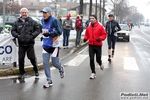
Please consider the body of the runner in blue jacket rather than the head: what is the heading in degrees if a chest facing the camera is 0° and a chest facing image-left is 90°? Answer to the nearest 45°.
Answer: approximately 45°

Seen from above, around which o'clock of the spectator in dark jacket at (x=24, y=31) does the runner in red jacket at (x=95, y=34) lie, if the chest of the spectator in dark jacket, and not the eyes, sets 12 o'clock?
The runner in red jacket is roughly at 9 o'clock from the spectator in dark jacket.

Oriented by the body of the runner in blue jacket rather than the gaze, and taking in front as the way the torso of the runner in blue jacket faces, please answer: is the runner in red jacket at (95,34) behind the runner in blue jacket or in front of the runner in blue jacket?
behind

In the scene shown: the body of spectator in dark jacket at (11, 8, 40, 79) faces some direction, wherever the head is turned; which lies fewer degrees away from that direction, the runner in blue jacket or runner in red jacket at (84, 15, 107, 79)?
the runner in blue jacket

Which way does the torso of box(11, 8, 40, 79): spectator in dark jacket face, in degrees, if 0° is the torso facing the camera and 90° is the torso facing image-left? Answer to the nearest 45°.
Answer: approximately 0°

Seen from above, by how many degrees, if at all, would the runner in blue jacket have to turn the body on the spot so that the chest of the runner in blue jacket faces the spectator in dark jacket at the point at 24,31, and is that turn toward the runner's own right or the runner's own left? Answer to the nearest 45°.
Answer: approximately 90° to the runner's own right
